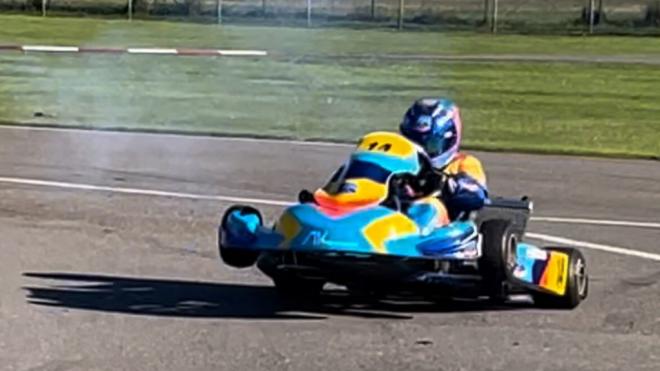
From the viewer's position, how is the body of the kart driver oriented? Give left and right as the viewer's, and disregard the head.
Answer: facing the viewer and to the left of the viewer

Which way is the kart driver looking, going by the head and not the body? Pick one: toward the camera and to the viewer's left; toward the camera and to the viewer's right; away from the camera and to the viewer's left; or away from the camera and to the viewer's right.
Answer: toward the camera and to the viewer's left
